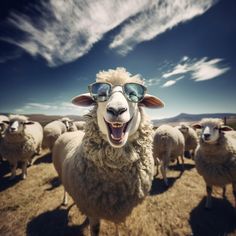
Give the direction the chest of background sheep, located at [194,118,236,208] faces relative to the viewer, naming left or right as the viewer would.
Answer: facing the viewer and to the left of the viewer

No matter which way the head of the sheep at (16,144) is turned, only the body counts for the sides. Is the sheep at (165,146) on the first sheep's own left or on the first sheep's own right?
on the first sheep's own left

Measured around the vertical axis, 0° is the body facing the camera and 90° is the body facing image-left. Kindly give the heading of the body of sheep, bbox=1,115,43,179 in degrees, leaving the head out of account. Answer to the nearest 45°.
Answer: approximately 45°

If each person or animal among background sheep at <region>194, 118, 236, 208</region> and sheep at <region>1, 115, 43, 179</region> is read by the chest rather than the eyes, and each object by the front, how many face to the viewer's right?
0

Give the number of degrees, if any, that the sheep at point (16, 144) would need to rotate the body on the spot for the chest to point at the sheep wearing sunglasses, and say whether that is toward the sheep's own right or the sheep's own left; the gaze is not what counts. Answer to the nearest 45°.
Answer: approximately 45° to the sheep's own left

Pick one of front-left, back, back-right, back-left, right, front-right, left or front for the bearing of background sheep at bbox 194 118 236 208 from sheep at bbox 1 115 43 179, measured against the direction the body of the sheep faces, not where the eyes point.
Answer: left

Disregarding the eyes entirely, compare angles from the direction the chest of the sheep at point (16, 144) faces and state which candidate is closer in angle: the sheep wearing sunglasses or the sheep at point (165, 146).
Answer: the sheep wearing sunglasses

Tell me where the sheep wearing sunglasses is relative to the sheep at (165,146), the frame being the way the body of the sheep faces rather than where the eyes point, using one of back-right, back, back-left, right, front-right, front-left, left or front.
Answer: back-right

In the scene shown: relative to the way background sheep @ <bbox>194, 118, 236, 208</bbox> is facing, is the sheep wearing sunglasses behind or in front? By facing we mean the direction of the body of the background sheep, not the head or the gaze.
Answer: in front

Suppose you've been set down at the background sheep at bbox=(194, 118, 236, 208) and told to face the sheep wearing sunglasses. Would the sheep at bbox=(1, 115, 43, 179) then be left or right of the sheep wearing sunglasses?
right
